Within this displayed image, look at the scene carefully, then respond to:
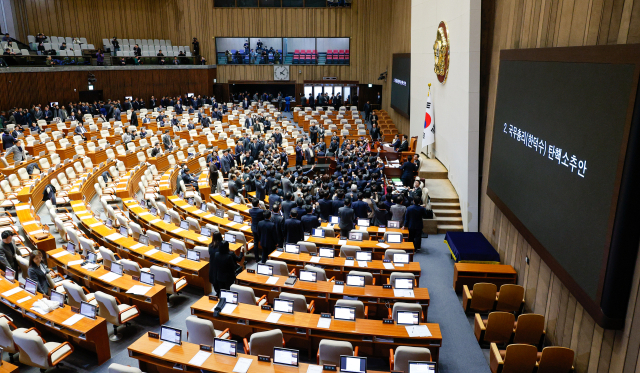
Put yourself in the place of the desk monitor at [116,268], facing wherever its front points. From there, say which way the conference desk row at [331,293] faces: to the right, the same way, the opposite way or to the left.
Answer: the same way

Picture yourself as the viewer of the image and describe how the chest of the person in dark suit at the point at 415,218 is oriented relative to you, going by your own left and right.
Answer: facing away from the viewer

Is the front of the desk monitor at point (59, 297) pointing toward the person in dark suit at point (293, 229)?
no

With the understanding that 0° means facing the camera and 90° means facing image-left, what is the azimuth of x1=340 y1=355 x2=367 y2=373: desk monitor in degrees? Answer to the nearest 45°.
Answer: approximately 0°

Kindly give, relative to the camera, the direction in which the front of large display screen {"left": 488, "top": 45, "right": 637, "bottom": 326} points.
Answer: facing the viewer and to the left of the viewer

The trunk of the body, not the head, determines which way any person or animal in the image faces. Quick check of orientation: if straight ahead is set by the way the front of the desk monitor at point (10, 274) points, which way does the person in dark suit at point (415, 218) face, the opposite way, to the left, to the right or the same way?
the opposite way

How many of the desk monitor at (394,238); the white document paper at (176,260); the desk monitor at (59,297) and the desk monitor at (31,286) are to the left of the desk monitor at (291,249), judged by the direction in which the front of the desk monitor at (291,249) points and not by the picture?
1

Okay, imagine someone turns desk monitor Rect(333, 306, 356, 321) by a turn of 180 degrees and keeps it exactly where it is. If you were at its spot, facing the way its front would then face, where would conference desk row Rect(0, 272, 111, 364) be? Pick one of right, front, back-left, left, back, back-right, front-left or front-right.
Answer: left

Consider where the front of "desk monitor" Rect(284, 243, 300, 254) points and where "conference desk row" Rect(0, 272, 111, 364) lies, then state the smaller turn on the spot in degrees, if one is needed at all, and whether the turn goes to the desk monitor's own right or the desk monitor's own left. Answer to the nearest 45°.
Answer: approximately 45° to the desk monitor's own right

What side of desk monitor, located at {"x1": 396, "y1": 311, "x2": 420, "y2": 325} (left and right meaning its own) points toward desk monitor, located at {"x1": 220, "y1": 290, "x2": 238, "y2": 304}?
right

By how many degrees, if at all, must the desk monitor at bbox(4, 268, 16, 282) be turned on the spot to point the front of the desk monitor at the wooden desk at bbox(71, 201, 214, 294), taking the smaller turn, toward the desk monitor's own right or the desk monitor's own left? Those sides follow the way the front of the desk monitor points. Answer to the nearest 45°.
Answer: approximately 135° to the desk monitor's own left

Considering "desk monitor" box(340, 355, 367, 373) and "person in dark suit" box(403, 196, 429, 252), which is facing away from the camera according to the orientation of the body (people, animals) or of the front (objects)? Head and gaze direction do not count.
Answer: the person in dark suit

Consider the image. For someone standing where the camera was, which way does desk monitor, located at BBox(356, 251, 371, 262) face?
facing the viewer

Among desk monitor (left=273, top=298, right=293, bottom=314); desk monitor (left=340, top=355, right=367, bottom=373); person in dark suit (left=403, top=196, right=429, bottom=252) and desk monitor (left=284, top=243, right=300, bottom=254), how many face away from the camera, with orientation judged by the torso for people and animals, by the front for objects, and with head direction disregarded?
1

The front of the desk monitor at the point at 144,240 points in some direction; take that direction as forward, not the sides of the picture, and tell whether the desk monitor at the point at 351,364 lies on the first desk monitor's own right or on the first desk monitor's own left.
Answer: on the first desk monitor's own left

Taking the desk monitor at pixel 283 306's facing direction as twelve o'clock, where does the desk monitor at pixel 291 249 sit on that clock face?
the desk monitor at pixel 291 249 is roughly at 6 o'clock from the desk monitor at pixel 283 306.

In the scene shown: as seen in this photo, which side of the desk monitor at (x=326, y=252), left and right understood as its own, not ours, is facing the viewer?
front

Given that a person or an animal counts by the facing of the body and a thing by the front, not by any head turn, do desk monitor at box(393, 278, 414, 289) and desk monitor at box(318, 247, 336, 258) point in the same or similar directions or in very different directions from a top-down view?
same or similar directions

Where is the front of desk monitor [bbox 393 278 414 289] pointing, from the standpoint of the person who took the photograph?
facing the viewer

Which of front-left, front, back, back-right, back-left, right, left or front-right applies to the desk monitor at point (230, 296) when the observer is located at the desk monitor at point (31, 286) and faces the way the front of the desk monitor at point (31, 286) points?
left

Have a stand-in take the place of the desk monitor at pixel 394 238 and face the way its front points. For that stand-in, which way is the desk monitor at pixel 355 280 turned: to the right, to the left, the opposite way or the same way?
the same way

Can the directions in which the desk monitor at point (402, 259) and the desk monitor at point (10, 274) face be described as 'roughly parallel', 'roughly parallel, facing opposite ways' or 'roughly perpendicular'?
roughly parallel
